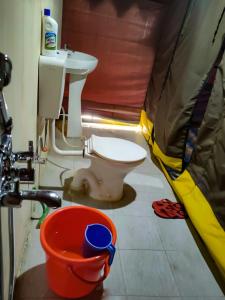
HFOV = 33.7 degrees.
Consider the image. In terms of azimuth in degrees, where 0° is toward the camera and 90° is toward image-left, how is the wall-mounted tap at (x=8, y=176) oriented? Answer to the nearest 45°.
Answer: approximately 270°

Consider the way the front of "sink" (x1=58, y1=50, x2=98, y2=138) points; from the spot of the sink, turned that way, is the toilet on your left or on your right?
on your right

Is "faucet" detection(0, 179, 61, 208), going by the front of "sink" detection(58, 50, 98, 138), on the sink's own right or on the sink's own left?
on the sink's own right

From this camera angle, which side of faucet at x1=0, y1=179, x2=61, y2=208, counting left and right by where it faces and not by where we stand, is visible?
right

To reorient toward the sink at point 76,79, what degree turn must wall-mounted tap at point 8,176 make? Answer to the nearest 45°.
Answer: approximately 90° to its left

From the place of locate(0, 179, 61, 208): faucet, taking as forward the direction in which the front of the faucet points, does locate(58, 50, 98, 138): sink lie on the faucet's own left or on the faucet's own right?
on the faucet's own left

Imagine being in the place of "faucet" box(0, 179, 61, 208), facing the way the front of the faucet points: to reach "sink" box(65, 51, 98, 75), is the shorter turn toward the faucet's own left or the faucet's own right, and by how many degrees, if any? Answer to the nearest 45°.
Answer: approximately 90° to the faucet's own left

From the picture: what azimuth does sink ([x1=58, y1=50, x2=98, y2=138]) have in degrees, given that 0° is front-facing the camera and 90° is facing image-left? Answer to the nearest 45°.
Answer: approximately 270°

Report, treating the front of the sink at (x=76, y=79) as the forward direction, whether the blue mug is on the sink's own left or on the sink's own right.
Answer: on the sink's own right
